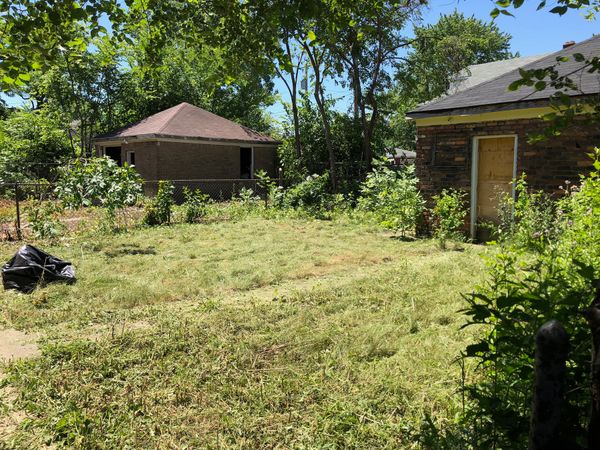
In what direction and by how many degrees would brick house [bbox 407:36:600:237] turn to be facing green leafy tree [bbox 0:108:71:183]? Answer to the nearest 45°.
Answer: approximately 90° to its right

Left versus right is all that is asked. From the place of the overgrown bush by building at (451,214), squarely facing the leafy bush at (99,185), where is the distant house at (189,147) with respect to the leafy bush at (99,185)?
right

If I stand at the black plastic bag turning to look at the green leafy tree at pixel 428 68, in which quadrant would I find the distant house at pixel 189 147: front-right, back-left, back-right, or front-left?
front-left

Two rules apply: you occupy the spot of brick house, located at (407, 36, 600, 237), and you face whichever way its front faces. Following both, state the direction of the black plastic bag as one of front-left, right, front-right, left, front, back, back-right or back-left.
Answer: front-right

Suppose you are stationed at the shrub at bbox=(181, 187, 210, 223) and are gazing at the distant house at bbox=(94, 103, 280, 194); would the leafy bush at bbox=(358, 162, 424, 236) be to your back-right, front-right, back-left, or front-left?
back-right

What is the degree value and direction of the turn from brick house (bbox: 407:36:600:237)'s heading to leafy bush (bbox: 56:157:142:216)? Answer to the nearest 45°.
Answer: approximately 90° to its right

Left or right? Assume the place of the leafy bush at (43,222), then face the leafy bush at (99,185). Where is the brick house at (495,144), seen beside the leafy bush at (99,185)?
right

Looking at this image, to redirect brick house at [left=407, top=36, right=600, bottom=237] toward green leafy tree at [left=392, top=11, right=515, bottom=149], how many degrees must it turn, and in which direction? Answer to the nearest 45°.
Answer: approximately 180°

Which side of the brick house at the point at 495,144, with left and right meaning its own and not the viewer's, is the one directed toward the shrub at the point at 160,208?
right

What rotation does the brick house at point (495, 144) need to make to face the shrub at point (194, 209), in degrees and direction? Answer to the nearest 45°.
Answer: approximately 90° to its right

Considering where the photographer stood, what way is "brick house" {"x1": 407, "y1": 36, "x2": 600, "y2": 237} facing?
facing the viewer
